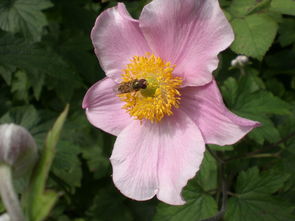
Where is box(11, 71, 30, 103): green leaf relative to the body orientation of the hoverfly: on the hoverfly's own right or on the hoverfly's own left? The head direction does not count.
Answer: on the hoverfly's own left

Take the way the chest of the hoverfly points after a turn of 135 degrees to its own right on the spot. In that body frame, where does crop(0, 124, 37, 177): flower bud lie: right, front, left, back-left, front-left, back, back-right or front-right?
front

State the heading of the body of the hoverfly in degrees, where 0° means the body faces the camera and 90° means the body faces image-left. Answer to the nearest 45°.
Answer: approximately 270°

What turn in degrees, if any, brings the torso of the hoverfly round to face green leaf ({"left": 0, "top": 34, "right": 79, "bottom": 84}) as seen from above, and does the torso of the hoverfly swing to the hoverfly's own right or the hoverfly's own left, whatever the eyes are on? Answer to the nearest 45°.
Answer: approximately 135° to the hoverfly's own left

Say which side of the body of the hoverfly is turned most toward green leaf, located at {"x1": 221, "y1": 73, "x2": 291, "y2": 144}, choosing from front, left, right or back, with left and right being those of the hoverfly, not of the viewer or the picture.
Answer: front

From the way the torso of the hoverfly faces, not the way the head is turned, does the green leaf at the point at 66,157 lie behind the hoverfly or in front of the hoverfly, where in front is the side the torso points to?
behind
